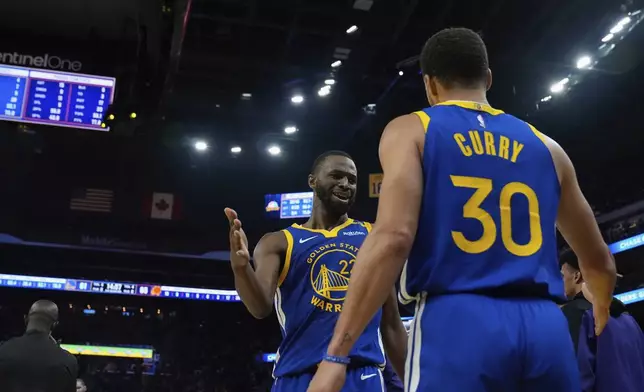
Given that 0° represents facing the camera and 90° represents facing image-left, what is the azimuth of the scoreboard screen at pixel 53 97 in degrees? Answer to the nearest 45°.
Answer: approximately 0°

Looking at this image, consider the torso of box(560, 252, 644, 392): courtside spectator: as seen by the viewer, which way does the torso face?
to the viewer's left

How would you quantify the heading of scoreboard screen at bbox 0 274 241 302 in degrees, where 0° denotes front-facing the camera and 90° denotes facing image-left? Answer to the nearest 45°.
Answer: approximately 0°

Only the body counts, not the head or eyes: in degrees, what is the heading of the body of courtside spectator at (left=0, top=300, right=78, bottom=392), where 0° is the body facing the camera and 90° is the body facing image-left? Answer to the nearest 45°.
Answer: approximately 180°

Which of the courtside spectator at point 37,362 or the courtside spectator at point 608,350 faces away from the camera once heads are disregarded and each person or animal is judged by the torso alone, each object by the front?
the courtside spectator at point 37,362

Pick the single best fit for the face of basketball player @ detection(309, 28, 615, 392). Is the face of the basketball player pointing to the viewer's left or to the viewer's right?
to the viewer's left

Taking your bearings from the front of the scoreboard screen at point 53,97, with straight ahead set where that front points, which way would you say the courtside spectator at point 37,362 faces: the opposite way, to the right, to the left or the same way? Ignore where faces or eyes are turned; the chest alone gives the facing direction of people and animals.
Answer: the opposite way

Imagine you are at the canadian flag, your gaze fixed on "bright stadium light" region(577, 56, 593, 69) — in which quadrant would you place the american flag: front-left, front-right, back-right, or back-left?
back-right
